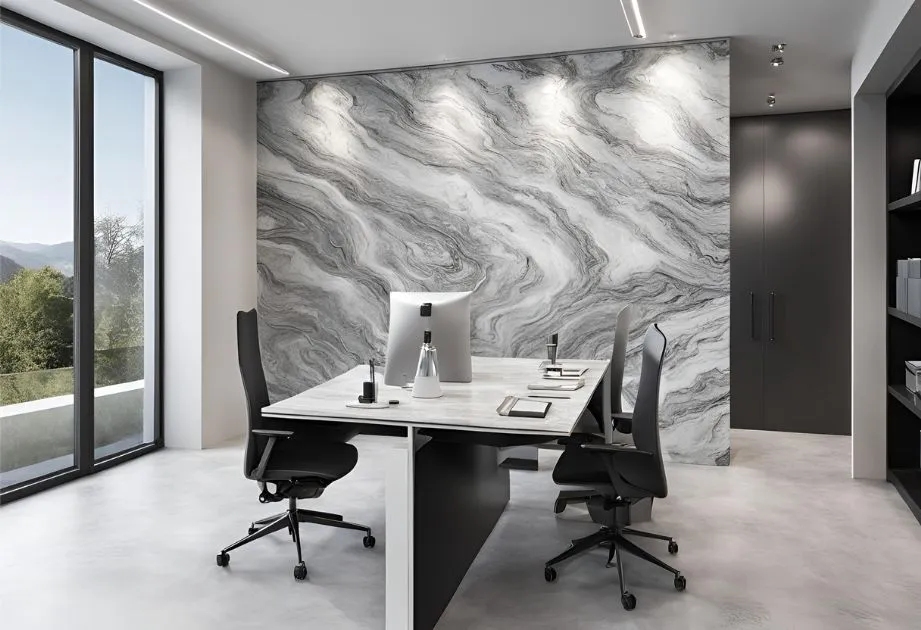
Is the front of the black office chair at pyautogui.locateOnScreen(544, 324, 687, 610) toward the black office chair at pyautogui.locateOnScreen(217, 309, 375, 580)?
yes

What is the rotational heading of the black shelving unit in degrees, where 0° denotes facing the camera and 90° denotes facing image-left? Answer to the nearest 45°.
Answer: approximately 90°

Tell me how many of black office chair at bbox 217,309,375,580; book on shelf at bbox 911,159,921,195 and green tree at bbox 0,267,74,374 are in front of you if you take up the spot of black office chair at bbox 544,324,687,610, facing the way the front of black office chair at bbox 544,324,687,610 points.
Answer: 2

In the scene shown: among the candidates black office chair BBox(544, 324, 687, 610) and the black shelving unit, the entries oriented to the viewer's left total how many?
2

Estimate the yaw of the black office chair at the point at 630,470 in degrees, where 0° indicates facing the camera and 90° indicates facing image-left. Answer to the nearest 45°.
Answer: approximately 90°

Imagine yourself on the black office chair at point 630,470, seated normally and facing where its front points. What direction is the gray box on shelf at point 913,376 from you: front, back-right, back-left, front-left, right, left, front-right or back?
back-right
